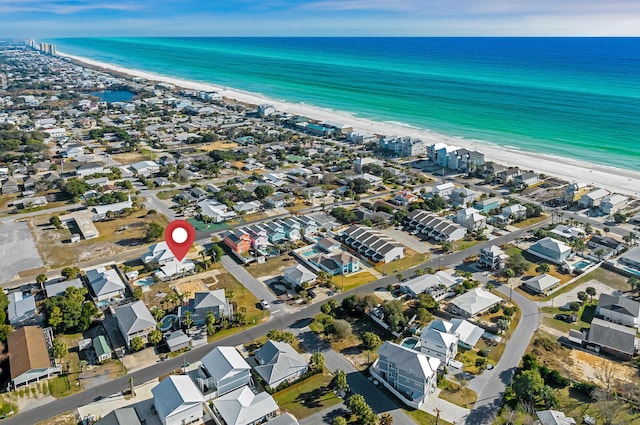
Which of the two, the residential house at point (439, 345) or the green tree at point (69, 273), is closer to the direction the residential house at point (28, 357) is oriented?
the residential house

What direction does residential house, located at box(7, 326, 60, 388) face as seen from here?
toward the camera

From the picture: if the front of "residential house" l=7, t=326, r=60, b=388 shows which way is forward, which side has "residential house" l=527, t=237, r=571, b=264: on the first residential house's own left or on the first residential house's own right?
on the first residential house's own left

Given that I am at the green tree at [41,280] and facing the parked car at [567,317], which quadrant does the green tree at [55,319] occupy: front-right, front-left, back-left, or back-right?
front-right

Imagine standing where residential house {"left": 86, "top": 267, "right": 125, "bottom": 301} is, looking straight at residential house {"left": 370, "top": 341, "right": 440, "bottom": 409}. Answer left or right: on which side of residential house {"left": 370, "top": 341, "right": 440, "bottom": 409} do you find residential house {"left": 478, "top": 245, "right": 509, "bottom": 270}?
left

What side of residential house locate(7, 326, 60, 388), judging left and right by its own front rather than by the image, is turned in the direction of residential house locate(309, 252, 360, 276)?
left

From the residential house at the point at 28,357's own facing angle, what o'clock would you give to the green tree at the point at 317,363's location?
The green tree is roughly at 10 o'clock from the residential house.

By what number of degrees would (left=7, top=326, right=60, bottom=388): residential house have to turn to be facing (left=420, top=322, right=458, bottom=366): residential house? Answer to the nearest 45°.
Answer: approximately 45° to its left

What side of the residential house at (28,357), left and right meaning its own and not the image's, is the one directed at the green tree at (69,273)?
back

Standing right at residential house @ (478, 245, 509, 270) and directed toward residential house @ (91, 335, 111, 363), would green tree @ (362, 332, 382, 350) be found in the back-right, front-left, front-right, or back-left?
front-left

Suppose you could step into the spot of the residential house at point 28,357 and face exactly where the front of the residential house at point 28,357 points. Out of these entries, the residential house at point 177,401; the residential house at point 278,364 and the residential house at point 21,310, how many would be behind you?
1

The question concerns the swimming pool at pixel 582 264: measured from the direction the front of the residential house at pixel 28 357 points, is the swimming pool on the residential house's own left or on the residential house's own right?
on the residential house's own left

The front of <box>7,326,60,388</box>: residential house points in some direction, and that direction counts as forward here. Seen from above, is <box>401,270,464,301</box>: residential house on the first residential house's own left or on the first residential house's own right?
on the first residential house's own left

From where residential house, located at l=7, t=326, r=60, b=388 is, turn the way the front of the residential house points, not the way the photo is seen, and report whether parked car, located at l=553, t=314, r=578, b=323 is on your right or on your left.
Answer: on your left
